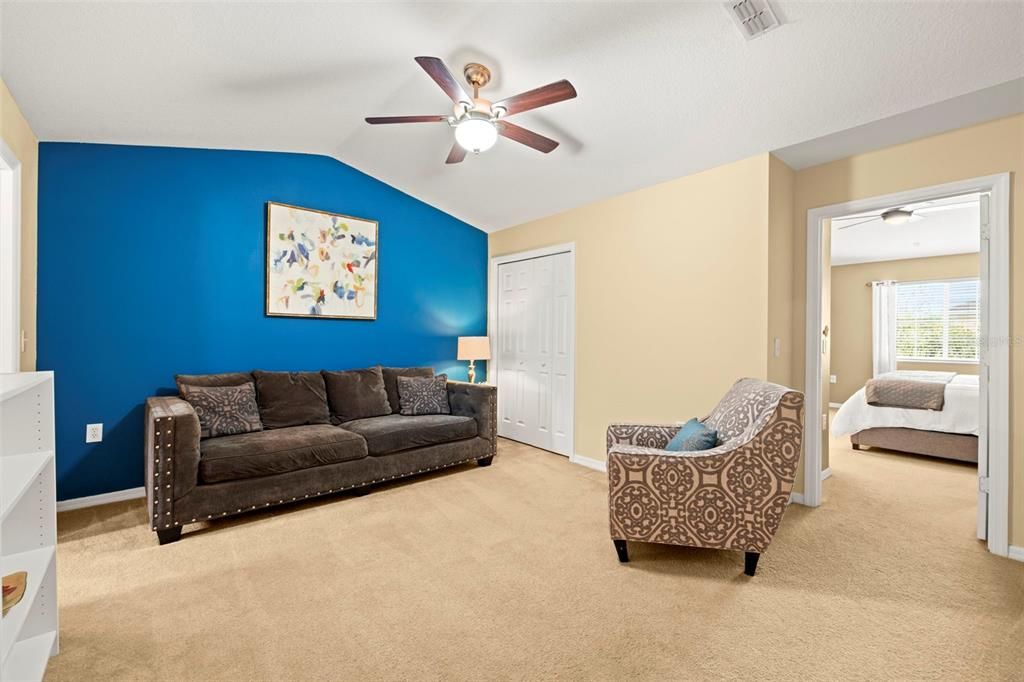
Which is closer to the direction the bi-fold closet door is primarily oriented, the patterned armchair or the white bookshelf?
the white bookshelf

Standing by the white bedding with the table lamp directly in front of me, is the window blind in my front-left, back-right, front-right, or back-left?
back-right

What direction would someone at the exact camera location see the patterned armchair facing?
facing to the left of the viewer

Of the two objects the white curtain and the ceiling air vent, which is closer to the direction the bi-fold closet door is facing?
the ceiling air vent

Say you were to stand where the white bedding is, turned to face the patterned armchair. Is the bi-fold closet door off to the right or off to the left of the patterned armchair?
right

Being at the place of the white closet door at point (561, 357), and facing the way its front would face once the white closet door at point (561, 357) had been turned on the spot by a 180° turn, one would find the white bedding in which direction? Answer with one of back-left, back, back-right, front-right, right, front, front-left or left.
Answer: front-right

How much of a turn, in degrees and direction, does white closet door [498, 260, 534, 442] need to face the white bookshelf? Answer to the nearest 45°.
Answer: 0° — it already faces it

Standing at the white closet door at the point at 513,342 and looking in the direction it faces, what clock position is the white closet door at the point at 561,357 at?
the white closet door at the point at 561,357 is roughly at 9 o'clock from the white closet door at the point at 513,342.

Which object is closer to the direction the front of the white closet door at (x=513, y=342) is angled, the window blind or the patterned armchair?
the patterned armchair

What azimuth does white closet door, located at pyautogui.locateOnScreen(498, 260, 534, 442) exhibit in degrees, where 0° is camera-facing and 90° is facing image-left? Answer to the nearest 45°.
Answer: approximately 45°
